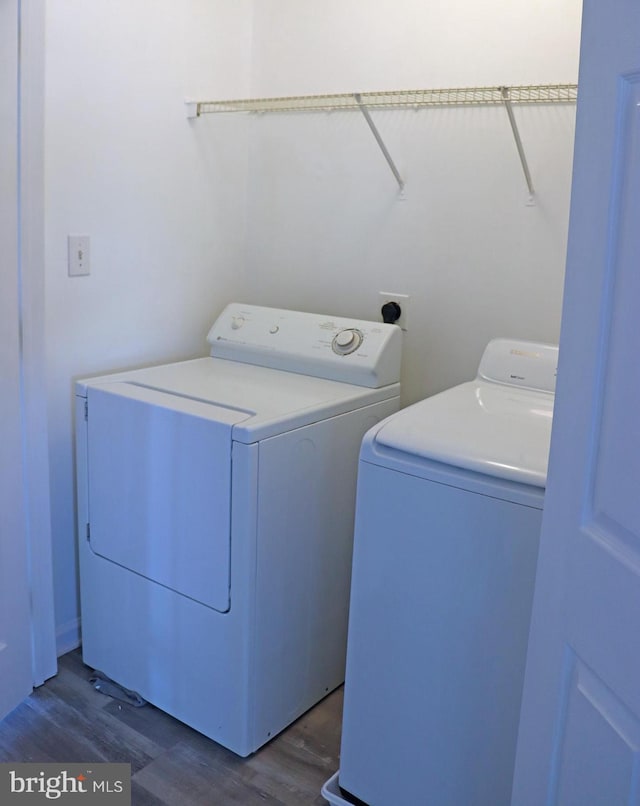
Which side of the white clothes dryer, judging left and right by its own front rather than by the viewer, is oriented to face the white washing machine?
left

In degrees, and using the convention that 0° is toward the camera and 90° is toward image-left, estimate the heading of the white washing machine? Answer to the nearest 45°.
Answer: approximately 45°

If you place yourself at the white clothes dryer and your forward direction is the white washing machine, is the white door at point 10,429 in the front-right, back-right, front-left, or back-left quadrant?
back-right

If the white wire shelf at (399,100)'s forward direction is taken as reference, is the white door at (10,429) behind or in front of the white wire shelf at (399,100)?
in front

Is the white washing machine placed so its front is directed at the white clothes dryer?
no

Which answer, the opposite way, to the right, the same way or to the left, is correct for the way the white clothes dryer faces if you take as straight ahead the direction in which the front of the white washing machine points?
the same way

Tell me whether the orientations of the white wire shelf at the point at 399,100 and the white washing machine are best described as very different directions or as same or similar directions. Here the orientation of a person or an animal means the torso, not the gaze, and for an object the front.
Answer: same or similar directions

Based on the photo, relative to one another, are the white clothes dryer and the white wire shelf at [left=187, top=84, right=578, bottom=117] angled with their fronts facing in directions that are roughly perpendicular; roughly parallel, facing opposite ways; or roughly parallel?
roughly parallel

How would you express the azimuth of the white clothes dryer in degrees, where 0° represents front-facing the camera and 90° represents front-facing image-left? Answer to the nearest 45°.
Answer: approximately 45°

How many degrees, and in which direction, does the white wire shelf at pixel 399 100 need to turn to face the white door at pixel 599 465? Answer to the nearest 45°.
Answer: approximately 45° to its left

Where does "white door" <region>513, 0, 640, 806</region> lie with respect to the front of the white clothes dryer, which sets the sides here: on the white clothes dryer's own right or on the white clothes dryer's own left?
on the white clothes dryer's own left

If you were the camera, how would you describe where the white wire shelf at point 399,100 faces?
facing the viewer and to the left of the viewer
